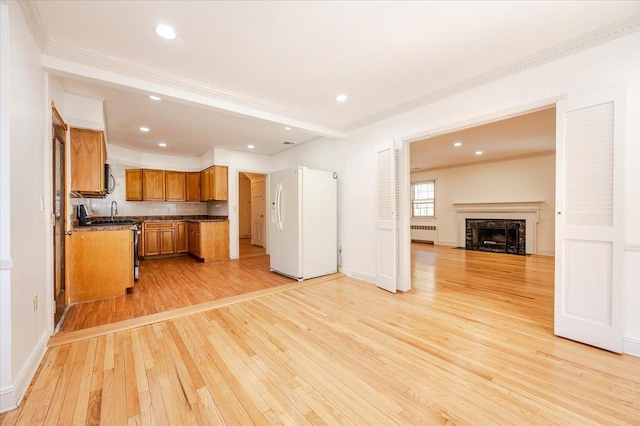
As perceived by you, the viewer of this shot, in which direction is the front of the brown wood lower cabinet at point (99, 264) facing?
facing to the right of the viewer

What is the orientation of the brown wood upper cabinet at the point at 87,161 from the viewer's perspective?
to the viewer's right

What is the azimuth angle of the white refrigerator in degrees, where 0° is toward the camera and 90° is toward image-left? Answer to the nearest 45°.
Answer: approximately 45°

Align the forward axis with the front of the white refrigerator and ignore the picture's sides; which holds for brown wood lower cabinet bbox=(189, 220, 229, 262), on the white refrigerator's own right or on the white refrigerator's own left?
on the white refrigerator's own right

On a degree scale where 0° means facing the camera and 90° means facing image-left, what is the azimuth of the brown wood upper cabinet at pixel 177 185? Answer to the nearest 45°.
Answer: approximately 0°
